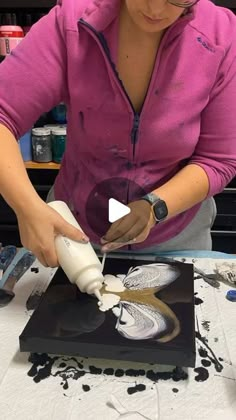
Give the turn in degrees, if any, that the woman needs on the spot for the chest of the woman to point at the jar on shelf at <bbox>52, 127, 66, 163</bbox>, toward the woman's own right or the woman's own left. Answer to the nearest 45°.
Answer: approximately 180°

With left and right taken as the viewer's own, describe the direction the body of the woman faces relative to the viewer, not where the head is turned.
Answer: facing the viewer

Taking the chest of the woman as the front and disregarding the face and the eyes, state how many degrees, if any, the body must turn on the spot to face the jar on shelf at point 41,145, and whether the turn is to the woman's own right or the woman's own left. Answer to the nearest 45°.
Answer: approximately 180°
